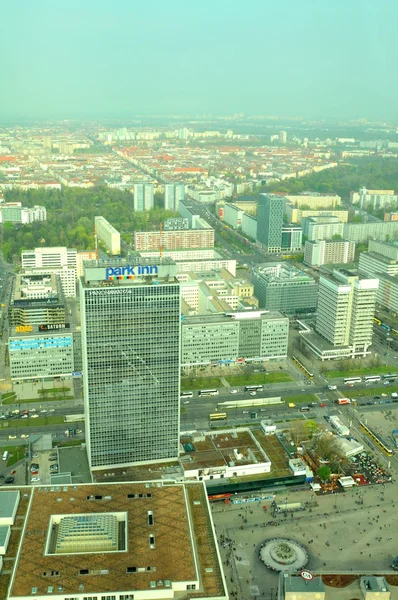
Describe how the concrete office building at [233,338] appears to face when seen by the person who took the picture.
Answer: facing the viewer

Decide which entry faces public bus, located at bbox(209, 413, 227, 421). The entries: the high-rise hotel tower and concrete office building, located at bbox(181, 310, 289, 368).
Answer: the concrete office building

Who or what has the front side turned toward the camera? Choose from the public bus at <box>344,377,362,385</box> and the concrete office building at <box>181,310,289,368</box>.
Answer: the concrete office building

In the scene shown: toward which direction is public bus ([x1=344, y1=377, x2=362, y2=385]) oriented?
to the viewer's left

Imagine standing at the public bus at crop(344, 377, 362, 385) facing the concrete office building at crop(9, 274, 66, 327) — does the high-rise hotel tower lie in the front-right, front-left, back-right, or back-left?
front-left

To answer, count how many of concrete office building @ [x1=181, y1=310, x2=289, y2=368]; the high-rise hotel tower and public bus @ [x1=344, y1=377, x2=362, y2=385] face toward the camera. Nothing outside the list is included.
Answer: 2

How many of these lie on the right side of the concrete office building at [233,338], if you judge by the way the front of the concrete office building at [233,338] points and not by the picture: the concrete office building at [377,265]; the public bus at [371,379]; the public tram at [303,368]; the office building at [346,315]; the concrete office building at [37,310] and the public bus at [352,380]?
1

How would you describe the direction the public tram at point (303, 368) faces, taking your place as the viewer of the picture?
facing the viewer and to the right of the viewer

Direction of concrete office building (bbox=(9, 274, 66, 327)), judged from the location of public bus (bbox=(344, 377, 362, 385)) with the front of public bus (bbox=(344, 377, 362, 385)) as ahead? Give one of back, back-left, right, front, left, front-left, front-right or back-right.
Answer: front

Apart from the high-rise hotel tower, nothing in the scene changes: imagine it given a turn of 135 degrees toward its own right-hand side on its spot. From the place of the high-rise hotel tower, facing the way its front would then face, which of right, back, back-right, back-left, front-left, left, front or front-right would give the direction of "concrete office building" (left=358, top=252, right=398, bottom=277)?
right

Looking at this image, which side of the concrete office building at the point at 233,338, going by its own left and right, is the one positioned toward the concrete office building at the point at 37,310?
right

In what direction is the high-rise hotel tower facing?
toward the camera
